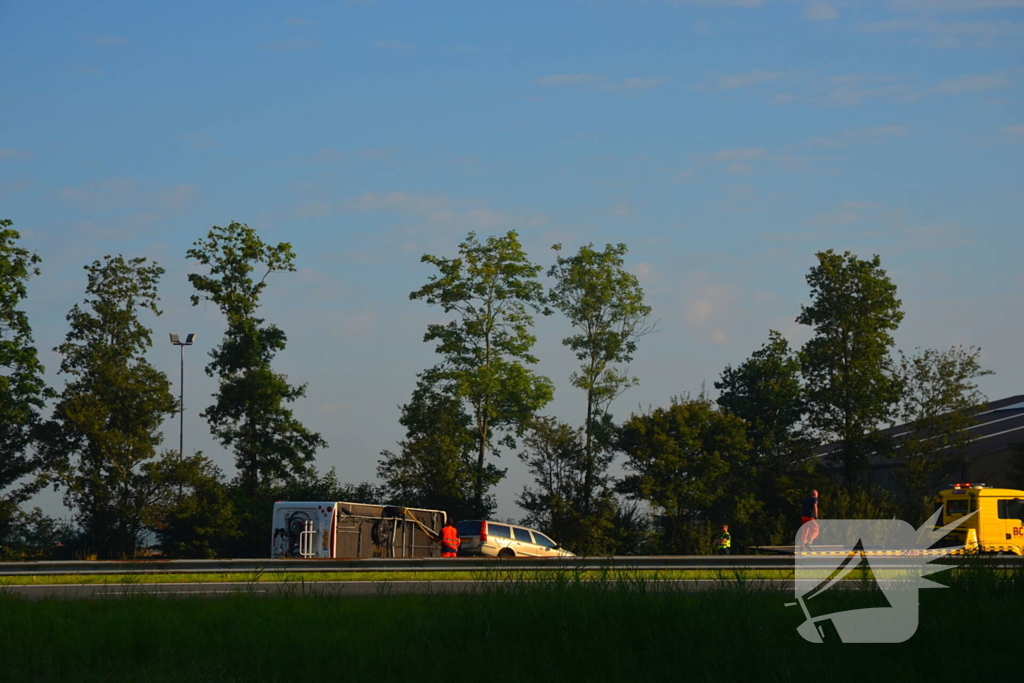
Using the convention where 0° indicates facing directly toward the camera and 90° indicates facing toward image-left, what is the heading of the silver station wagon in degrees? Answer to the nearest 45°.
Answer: approximately 225°

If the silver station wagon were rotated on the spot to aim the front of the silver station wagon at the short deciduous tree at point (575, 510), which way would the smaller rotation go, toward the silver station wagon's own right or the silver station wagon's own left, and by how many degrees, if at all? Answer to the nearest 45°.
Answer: approximately 45° to the silver station wagon's own left

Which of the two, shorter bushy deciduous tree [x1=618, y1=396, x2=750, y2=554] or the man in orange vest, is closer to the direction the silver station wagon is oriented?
the shorter bushy deciduous tree

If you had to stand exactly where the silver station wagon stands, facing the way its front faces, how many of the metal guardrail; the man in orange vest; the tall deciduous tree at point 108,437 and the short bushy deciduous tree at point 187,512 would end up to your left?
2

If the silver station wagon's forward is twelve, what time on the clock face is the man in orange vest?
The man in orange vest is roughly at 5 o'clock from the silver station wagon.

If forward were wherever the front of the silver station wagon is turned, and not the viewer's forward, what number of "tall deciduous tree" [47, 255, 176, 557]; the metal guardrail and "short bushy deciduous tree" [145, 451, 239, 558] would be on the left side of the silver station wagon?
2

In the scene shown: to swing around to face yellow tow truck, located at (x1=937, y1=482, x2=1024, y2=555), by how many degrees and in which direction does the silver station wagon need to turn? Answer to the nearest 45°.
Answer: approximately 45° to its right

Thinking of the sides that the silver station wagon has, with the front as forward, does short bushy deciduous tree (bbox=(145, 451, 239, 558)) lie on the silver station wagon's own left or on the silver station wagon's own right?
on the silver station wagon's own left

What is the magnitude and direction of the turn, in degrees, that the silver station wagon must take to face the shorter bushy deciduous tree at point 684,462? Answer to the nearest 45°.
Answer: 0° — it already faces it
